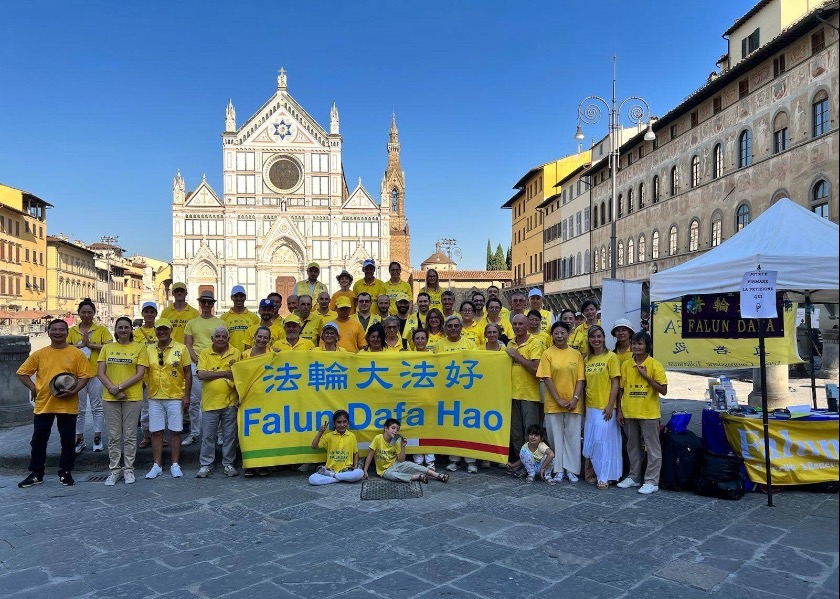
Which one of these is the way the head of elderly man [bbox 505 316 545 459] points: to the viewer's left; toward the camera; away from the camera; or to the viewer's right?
toward the camera

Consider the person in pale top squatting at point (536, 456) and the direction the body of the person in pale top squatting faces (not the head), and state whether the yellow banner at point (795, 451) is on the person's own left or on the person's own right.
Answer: on the person's own left

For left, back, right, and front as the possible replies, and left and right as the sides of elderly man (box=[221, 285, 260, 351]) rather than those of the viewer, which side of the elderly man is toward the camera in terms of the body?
front

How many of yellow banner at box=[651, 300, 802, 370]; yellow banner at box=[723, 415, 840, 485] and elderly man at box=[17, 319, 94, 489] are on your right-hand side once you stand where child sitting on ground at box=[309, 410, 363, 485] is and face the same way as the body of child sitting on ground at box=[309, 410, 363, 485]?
1

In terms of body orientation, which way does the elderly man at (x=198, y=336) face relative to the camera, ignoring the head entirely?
toward the camera

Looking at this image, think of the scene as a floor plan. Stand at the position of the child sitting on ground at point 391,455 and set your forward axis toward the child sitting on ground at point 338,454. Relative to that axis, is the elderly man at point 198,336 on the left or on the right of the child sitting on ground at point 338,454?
right

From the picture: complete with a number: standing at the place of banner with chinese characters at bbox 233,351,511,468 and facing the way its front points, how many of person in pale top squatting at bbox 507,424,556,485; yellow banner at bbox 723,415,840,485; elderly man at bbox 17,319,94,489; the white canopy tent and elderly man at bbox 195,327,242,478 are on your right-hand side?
2

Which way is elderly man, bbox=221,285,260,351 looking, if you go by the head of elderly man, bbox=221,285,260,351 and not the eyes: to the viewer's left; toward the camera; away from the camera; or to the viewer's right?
toward the camera

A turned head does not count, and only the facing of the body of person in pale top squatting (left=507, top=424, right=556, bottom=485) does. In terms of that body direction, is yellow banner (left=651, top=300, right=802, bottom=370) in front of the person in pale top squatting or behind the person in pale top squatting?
behind

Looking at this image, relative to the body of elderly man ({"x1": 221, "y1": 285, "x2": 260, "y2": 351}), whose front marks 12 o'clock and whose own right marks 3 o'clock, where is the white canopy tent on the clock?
The white canopy tent is roughly at 10 o'clock from the elderly man.

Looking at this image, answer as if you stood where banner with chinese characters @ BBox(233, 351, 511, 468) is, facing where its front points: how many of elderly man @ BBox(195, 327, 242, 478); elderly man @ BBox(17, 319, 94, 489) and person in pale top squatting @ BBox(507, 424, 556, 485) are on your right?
2

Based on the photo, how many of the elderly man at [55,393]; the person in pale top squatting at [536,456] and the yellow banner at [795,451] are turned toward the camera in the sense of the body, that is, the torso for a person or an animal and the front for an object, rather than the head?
3

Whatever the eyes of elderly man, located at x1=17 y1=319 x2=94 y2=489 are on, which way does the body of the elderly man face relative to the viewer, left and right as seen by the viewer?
facing the viewer

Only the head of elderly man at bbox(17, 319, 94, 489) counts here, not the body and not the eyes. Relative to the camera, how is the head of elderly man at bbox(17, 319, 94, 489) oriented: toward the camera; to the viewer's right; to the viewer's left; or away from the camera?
toward the camera

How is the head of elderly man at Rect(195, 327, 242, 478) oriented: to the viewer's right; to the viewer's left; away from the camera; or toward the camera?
toward the camera

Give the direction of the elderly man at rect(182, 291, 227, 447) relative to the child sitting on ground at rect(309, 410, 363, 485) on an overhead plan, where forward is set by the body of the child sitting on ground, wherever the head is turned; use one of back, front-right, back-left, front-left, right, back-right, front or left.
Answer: back-right

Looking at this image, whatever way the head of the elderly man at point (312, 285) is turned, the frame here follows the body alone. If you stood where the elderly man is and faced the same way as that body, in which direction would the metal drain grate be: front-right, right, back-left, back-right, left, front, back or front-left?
front

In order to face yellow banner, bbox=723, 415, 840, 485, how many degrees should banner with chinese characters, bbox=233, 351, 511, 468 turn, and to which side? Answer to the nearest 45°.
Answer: approximately 90° to its left

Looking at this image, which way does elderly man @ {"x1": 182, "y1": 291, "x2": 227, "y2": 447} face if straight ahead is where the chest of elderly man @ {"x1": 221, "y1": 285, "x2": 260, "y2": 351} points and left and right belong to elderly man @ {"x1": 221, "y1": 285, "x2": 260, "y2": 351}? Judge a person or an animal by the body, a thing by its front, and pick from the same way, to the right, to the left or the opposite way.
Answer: the same way

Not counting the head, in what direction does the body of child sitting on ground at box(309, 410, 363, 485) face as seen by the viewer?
toward the camera
